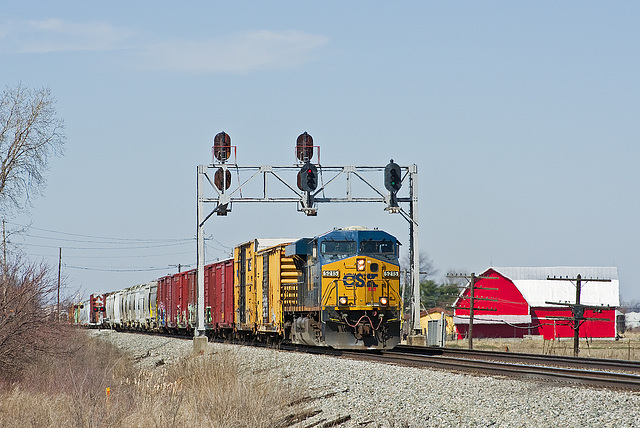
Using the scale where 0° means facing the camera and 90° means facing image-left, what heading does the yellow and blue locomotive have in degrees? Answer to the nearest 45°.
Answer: approximately 0°

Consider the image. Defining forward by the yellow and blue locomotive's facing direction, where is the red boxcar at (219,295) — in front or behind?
behind
